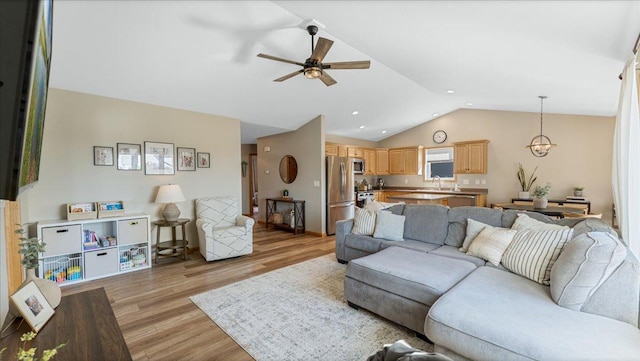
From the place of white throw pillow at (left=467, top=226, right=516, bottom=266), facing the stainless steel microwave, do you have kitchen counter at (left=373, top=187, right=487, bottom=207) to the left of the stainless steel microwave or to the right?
right

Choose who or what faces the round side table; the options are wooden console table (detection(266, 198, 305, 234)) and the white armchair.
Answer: the wooden console table

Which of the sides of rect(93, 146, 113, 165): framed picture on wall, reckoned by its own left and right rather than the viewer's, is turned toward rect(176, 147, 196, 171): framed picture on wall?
left

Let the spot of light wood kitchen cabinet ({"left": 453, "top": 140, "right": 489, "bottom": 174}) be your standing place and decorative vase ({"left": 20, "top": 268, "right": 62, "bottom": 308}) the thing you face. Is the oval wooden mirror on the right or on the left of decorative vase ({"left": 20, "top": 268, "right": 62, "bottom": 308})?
right

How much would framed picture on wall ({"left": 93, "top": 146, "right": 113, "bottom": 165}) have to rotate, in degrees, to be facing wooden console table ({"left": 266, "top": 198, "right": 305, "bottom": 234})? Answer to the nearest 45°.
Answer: approximately 90° to its left

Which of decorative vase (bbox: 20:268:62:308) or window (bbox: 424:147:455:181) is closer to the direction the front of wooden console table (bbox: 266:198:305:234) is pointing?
the decorative vase

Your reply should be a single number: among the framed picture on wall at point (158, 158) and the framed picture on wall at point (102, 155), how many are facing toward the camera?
2
